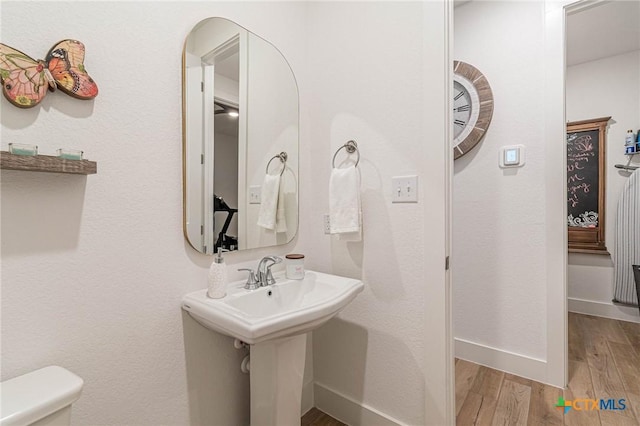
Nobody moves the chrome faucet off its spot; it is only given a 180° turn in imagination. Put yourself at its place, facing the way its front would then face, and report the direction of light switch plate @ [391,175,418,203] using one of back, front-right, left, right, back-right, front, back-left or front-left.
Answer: back-right

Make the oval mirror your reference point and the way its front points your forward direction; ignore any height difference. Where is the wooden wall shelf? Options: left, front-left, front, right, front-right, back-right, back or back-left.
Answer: right

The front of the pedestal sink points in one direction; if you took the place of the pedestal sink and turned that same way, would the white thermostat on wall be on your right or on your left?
on your left

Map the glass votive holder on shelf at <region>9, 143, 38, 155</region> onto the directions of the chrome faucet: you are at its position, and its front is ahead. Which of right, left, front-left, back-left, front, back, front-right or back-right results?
right

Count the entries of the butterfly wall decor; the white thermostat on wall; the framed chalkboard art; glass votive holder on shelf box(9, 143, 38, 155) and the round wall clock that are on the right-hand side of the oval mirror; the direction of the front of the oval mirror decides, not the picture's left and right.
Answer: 2

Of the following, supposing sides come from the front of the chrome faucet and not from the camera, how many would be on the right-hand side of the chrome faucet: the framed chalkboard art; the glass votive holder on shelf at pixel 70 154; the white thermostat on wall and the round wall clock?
1

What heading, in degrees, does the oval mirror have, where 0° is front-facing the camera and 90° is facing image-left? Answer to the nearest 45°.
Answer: approximately 315°

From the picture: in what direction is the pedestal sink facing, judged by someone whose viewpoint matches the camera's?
facing the viewer and to the right of the viewer

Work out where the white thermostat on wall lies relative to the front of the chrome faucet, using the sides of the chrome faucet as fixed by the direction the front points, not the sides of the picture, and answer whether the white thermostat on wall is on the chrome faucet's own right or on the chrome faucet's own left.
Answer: on the chrome faucet's own left

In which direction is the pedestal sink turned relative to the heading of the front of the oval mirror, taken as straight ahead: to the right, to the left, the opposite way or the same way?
the same way

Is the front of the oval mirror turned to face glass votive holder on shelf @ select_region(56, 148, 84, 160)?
no

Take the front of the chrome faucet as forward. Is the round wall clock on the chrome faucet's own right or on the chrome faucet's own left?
on the chrome faucet's own left

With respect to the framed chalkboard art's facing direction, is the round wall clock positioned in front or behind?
in front
